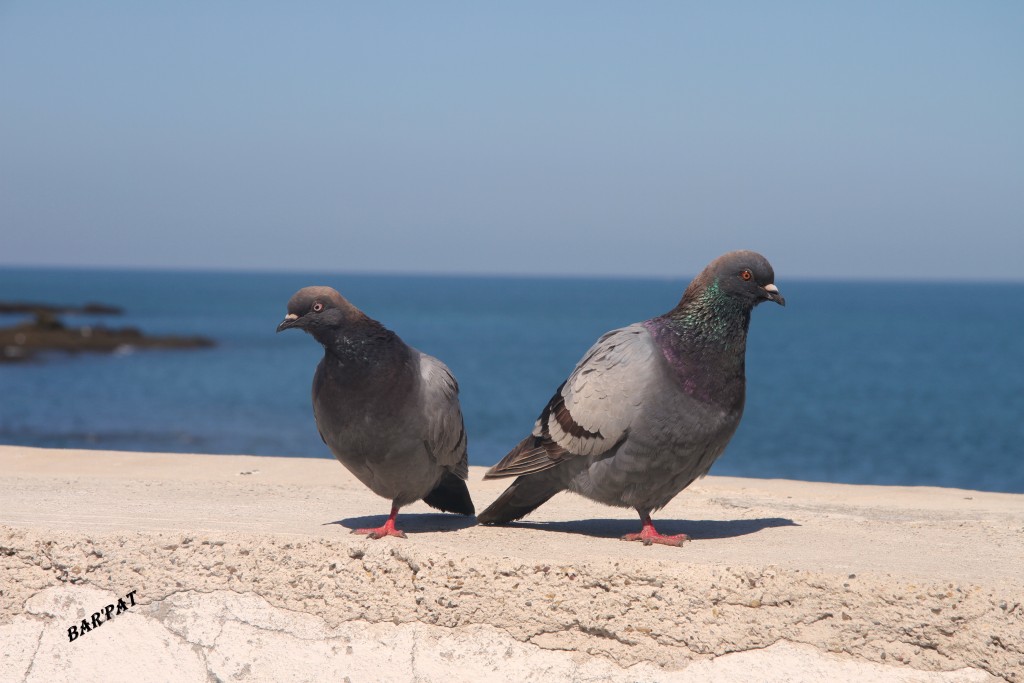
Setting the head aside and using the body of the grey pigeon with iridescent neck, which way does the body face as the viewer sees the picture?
to the viewer's right

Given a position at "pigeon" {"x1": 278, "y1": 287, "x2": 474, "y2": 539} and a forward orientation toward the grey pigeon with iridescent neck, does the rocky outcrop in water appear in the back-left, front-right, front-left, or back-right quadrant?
back-left

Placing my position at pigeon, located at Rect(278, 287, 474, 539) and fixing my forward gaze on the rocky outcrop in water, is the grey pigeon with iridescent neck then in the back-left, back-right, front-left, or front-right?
back-right

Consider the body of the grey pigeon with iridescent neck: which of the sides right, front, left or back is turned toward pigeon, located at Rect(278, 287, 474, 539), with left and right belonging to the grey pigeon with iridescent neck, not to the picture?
back

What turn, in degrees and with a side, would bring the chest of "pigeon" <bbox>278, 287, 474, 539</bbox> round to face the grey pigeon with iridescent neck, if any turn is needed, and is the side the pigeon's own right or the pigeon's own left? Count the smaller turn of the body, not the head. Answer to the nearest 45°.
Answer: approximately 135° to the pigeon's own left

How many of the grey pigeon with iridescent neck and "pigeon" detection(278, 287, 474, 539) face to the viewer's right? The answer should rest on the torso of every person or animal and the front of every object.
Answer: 1

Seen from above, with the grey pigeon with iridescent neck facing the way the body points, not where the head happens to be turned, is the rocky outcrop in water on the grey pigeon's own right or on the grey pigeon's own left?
on the grey pigeon's own left

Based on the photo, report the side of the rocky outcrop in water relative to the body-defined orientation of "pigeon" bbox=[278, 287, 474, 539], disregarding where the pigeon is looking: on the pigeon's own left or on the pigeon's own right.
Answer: on the pigeon's own right

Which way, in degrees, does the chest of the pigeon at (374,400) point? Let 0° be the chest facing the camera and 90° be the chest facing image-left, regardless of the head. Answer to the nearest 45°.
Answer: approximately 45°

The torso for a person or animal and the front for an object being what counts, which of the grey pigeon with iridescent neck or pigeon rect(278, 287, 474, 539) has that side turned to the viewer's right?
the grey pigeon with iridescent neck
